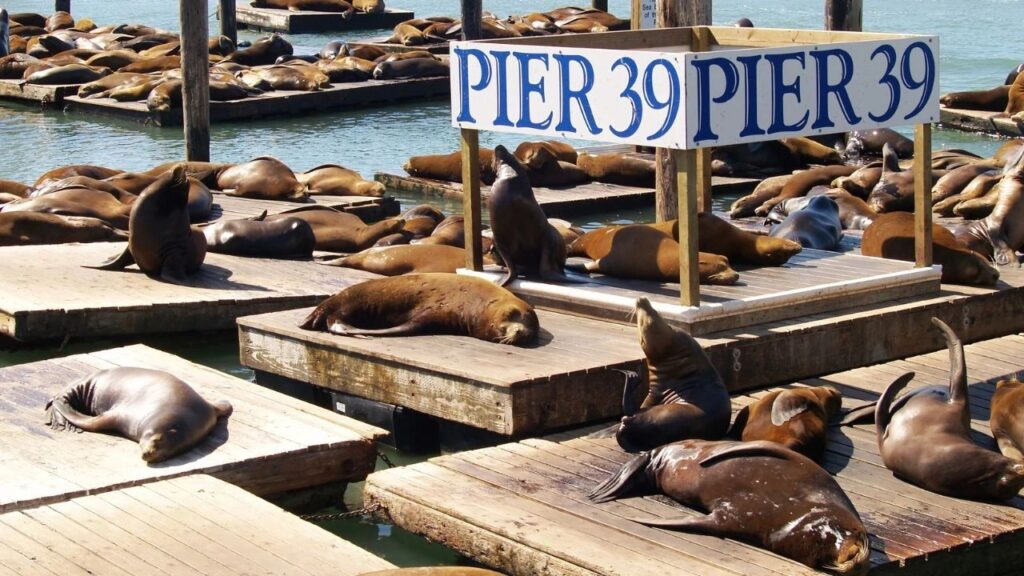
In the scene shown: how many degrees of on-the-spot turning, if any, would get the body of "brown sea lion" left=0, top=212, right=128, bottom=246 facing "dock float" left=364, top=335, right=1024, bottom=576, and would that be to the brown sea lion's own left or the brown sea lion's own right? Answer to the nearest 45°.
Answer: approximately 90° to the brown sea lion's own left

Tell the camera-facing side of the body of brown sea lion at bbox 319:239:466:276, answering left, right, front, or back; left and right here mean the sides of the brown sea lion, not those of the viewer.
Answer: right

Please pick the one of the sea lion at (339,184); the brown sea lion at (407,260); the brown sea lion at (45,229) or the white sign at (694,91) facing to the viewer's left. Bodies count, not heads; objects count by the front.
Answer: the brown sea lion at (45,229)

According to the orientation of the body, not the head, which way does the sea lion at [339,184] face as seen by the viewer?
to the viewer's right

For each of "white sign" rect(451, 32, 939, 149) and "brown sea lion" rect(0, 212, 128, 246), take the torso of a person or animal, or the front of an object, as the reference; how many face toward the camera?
1

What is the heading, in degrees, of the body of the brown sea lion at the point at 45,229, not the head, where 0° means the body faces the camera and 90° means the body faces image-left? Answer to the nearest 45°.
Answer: approximately 90°

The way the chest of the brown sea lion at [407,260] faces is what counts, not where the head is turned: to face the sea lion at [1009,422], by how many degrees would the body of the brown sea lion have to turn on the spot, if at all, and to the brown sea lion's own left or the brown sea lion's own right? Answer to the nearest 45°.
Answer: approximately 45° to the brown sea lion's own right

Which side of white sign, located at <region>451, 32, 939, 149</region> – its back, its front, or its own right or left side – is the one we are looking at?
front

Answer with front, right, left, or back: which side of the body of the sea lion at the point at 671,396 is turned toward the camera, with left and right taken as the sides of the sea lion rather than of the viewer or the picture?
left

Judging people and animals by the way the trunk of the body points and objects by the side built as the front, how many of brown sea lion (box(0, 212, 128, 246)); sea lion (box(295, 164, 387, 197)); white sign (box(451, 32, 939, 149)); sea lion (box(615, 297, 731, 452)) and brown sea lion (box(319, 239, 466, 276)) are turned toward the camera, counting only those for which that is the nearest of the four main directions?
1

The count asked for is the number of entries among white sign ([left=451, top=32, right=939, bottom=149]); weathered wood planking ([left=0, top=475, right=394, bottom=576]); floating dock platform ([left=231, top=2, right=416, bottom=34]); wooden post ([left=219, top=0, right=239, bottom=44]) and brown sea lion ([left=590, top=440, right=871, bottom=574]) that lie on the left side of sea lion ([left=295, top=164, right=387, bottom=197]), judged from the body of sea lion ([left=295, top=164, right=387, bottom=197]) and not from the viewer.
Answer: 2

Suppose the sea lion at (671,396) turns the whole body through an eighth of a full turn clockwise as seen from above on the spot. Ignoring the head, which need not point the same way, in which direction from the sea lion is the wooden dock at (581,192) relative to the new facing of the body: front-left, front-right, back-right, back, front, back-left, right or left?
front-right

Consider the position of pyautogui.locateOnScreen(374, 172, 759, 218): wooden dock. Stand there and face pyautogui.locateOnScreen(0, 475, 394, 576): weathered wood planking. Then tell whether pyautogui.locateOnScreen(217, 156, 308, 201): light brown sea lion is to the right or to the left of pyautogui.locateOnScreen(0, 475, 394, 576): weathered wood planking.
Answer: right
